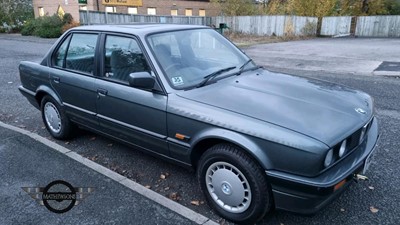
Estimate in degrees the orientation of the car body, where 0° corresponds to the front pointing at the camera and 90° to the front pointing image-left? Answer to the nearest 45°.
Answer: approximately 315°

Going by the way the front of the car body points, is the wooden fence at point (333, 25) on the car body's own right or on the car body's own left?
on the car body's own left

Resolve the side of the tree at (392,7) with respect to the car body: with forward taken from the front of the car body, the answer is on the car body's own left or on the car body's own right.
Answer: on the car body's own left

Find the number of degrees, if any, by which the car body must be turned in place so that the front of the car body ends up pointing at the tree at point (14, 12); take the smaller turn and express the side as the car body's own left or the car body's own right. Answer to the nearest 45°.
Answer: approximately 180°

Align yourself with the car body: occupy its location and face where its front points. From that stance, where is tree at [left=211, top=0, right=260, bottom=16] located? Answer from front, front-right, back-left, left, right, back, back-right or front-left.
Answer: back-left

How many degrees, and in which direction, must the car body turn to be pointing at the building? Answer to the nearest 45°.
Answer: approximately 135° to its left

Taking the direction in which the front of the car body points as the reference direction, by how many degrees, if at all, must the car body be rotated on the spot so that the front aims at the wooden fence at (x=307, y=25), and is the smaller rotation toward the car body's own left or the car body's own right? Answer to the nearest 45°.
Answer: approximately 135° to the car body's own left

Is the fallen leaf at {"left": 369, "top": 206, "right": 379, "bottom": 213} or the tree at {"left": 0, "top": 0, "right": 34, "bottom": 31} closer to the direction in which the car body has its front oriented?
the fallen leaf
